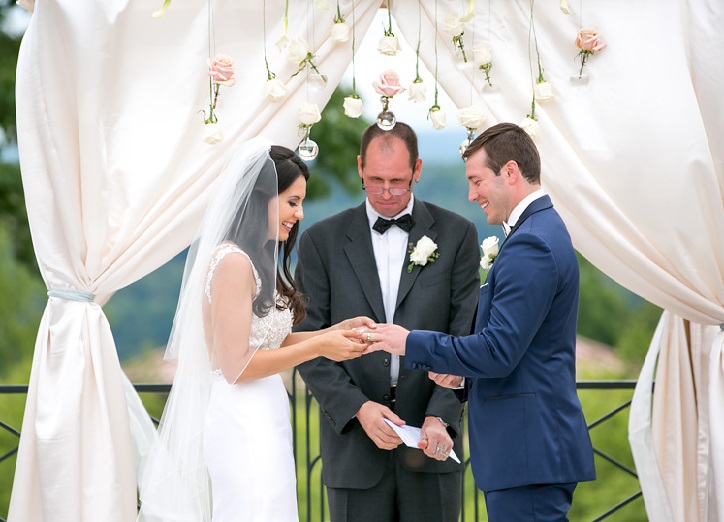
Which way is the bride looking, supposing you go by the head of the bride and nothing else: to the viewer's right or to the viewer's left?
to the viewer's right

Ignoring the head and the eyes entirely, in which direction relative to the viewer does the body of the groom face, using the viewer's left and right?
facing to the left of the viewer

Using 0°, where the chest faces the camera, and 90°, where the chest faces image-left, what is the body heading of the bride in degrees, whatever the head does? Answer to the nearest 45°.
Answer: approximately 270°

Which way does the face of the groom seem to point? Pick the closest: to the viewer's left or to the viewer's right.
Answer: to the viewer's left

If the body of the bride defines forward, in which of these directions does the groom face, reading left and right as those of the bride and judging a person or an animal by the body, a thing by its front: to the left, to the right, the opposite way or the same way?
the opposite way

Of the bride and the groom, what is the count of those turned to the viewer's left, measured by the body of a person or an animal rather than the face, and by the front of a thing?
1
